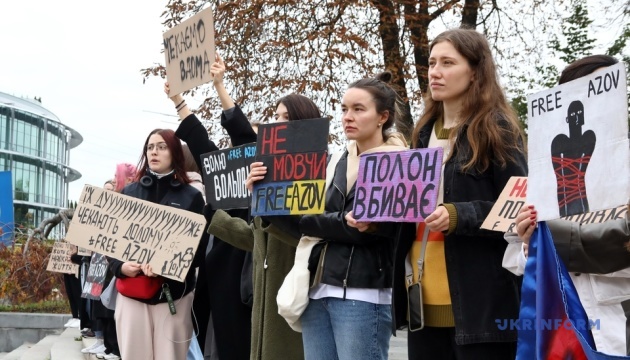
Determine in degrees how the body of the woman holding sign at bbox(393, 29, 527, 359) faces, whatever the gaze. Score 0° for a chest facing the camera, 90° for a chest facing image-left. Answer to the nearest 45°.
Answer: approximately 45°

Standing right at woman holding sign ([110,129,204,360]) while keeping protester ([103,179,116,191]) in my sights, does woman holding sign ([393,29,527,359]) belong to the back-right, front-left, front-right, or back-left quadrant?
back-right

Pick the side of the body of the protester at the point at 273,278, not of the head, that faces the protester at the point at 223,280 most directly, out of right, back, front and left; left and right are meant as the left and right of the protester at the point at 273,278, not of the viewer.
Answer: right

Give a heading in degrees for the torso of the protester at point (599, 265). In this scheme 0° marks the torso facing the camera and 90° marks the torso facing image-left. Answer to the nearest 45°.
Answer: approximately 45°

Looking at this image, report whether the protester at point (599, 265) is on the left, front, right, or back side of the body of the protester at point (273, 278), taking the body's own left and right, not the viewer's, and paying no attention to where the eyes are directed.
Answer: left

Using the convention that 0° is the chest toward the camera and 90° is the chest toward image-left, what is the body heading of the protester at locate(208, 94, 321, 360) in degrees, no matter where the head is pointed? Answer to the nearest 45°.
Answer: approximately 45°

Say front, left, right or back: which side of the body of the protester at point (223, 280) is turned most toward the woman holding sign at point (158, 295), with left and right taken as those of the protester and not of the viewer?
right
